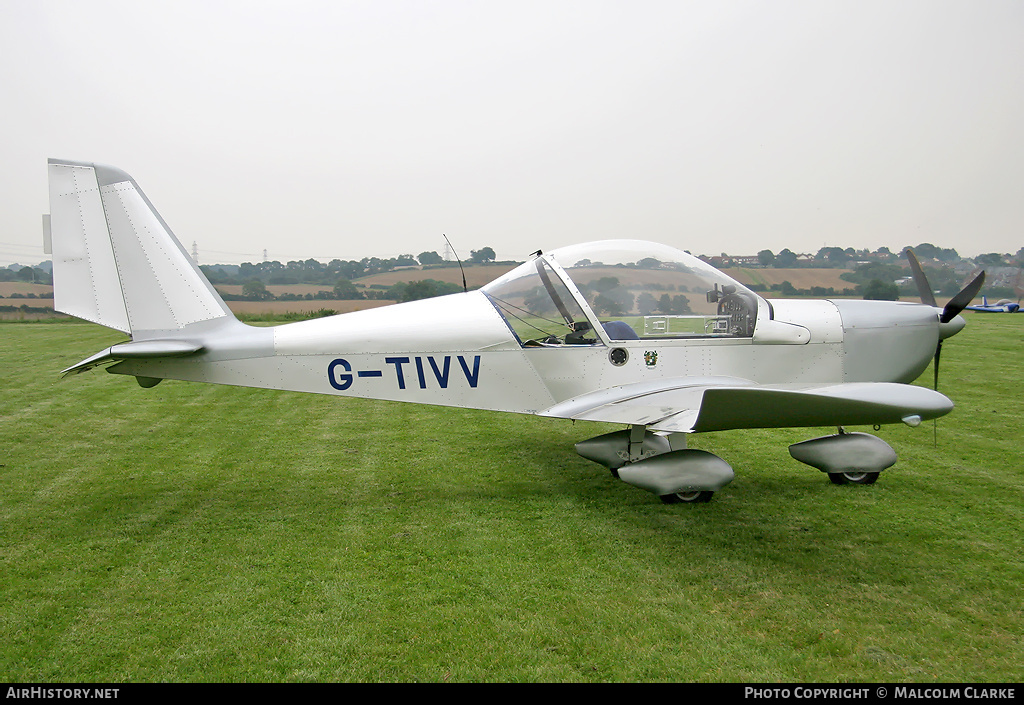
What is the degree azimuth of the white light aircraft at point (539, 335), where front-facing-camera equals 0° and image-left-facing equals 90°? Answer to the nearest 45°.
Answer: approximately 270°

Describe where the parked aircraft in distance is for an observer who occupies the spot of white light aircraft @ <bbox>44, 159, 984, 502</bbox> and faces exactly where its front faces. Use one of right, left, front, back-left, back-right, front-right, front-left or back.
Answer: front-left
